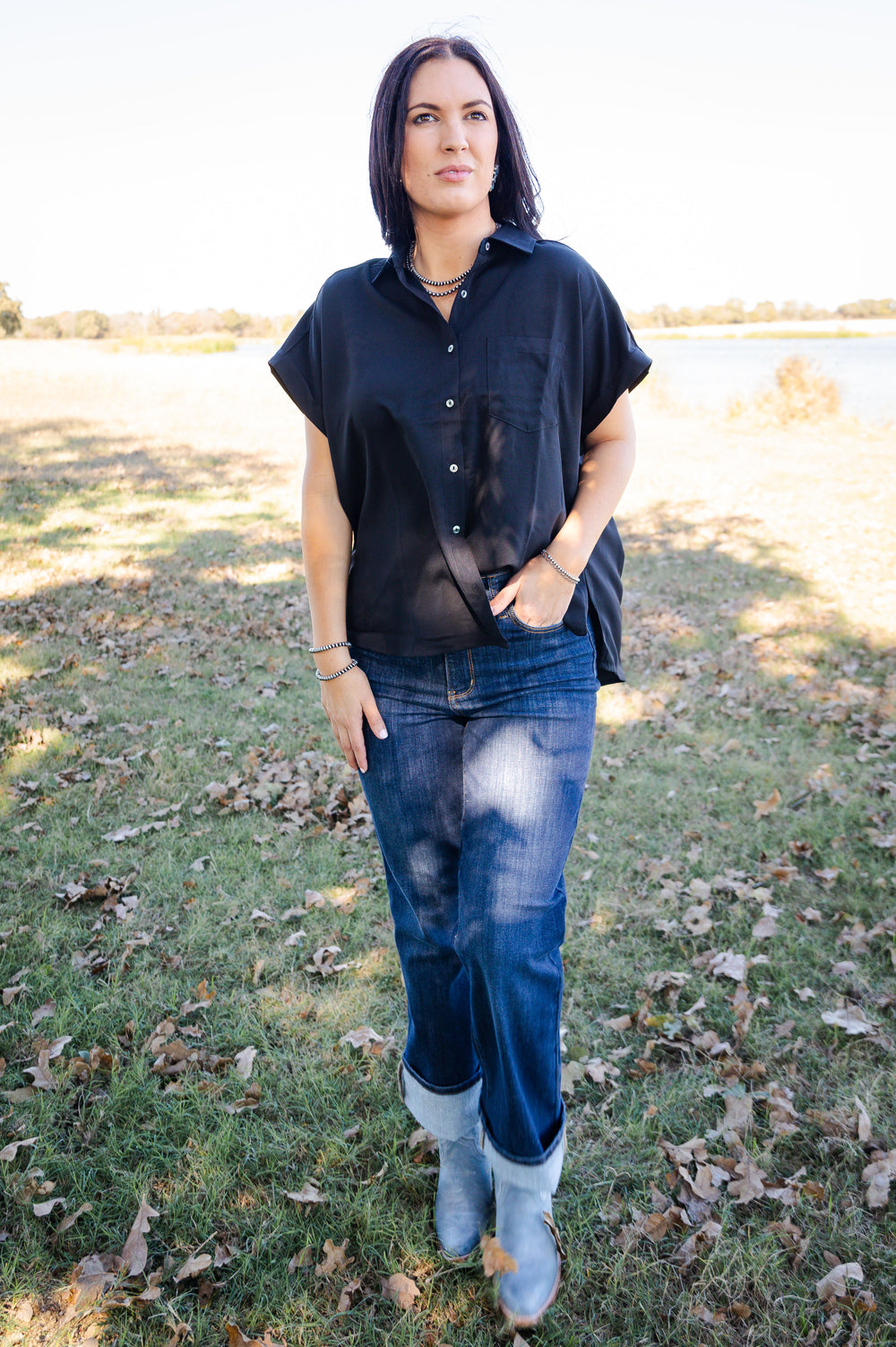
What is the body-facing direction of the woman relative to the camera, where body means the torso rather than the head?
toward the camera

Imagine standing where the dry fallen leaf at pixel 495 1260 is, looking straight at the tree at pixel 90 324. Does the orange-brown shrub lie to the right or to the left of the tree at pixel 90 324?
right

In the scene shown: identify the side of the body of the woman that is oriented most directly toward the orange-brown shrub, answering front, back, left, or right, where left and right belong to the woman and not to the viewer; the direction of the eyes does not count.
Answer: back
